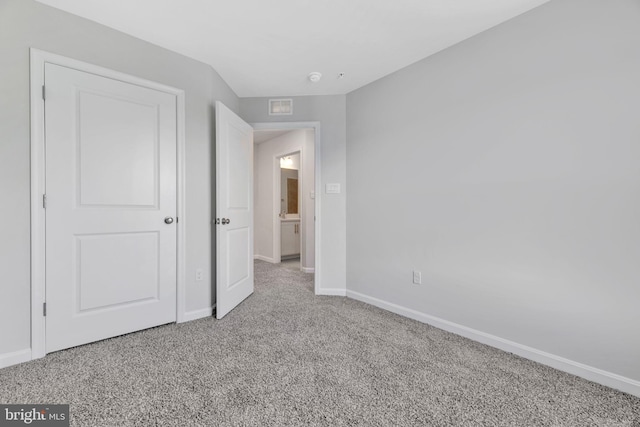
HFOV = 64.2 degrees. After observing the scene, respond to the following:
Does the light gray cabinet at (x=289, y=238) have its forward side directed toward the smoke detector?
yes

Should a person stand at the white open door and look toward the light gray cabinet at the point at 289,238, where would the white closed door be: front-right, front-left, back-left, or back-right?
back-left

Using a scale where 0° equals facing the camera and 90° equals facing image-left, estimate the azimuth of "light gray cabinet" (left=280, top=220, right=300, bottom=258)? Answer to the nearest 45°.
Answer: approximately 0°

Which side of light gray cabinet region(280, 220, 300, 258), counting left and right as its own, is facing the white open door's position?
front

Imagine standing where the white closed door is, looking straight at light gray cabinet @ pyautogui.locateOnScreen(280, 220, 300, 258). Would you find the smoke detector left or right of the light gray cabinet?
right

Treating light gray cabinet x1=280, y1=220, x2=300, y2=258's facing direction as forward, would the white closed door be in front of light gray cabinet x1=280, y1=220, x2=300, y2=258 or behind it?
in front
